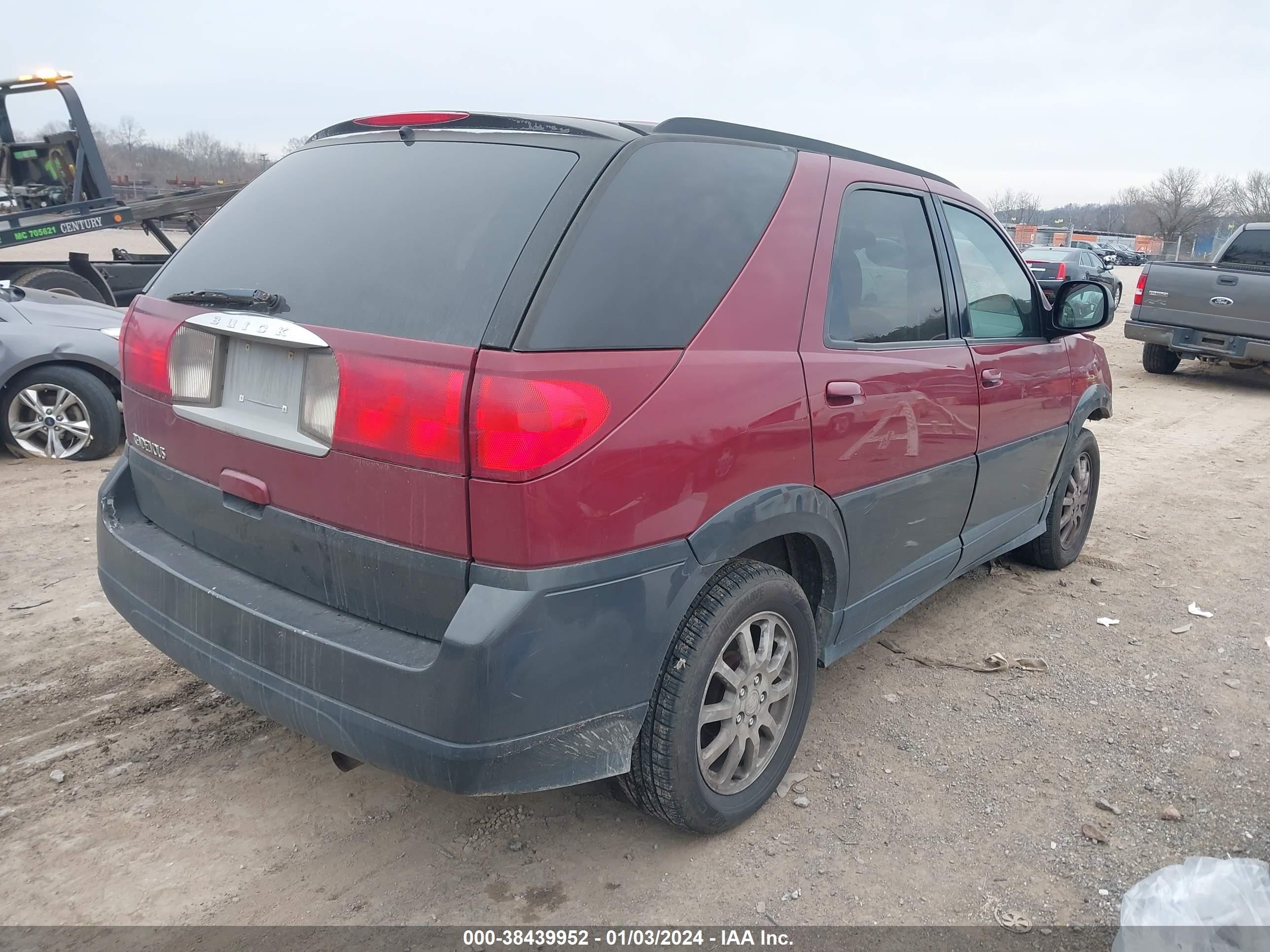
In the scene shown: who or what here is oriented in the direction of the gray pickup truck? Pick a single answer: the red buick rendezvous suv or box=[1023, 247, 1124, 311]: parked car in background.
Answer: the red buick rendezvous suv

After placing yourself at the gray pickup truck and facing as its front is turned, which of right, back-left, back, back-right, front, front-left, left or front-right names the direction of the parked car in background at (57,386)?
back

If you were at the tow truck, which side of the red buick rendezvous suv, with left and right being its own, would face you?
left

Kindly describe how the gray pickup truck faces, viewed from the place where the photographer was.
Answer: facing away from the viewer and to the right of the viewer

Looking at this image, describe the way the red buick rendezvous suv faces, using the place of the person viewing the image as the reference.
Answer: facing away from the viewer and to the right of the viewer

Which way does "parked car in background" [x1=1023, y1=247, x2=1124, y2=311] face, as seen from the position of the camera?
facing away from the viewer and to the right of the viewer

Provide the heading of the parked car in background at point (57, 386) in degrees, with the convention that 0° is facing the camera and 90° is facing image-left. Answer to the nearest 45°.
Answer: approximately 270°

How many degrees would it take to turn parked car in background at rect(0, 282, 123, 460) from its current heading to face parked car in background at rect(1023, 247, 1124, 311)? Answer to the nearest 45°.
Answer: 0° — it already faces it

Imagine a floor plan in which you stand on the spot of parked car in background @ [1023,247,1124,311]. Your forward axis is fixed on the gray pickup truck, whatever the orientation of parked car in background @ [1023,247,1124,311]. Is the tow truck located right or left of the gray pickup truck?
right
